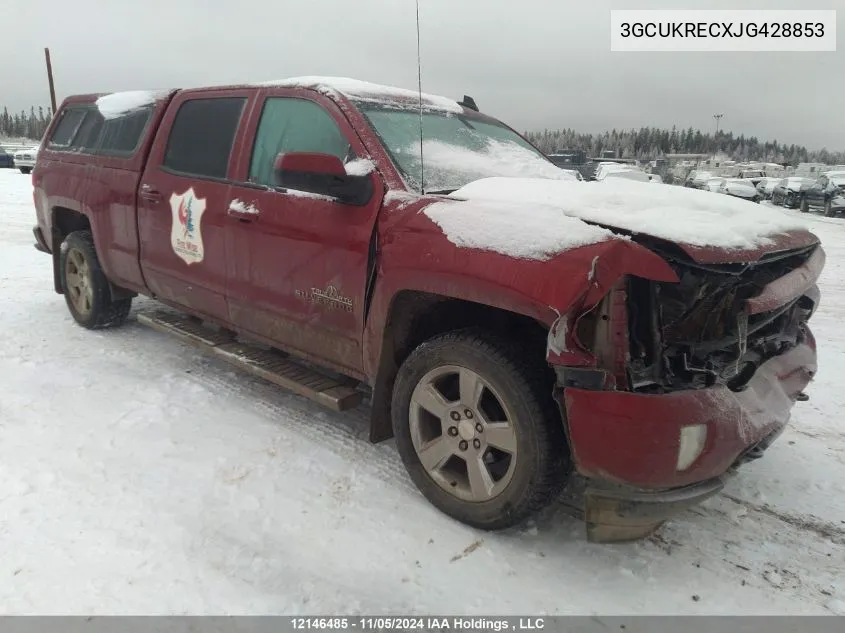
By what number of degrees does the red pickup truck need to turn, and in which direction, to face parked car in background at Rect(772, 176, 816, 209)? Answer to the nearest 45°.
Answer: approximately 90° to its left

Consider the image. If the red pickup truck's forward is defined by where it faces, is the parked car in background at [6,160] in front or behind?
behind

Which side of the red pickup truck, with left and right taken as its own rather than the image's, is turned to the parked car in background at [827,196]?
left

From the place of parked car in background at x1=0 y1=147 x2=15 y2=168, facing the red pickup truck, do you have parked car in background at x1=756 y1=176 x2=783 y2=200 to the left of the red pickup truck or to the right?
left

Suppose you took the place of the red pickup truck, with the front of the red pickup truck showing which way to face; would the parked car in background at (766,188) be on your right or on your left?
on your left

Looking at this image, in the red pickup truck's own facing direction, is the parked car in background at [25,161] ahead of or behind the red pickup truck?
behind
